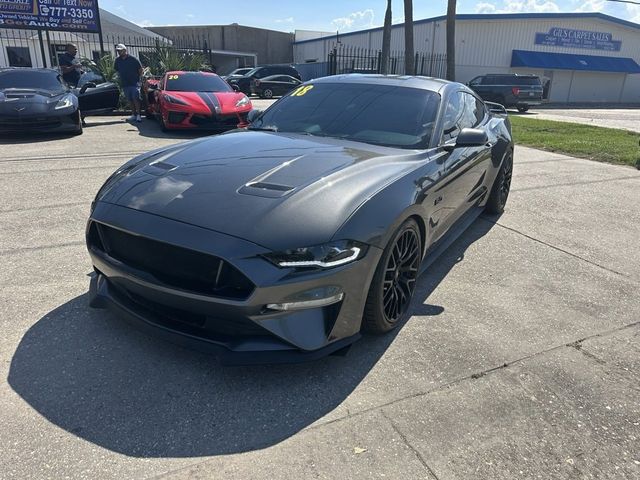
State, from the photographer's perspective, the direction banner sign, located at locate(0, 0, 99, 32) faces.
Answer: facing the viewer

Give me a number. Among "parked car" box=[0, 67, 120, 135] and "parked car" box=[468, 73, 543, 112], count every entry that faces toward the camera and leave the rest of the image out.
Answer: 1

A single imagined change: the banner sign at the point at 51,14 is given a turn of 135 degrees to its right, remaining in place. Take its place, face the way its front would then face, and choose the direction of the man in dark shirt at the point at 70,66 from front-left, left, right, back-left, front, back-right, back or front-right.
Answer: back-left

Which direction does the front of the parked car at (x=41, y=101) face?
toward the camera

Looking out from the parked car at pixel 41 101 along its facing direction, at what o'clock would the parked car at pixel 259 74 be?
the parked car at pixel 259 74 is roughly at 7 o'clock from the parked car at pixel 41 101.

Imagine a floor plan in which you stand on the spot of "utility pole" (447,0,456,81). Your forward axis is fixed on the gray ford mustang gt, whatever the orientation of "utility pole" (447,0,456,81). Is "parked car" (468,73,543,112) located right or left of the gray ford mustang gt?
left

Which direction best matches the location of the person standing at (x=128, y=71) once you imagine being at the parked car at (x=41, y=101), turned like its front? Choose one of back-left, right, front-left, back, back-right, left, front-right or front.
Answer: back-left

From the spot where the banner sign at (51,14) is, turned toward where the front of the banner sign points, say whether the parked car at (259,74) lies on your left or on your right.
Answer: on your left

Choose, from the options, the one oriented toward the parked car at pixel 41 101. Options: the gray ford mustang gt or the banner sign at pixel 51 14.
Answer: the banner sign

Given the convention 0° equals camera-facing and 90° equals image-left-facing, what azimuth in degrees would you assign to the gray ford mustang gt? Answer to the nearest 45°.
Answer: approximately 45°
